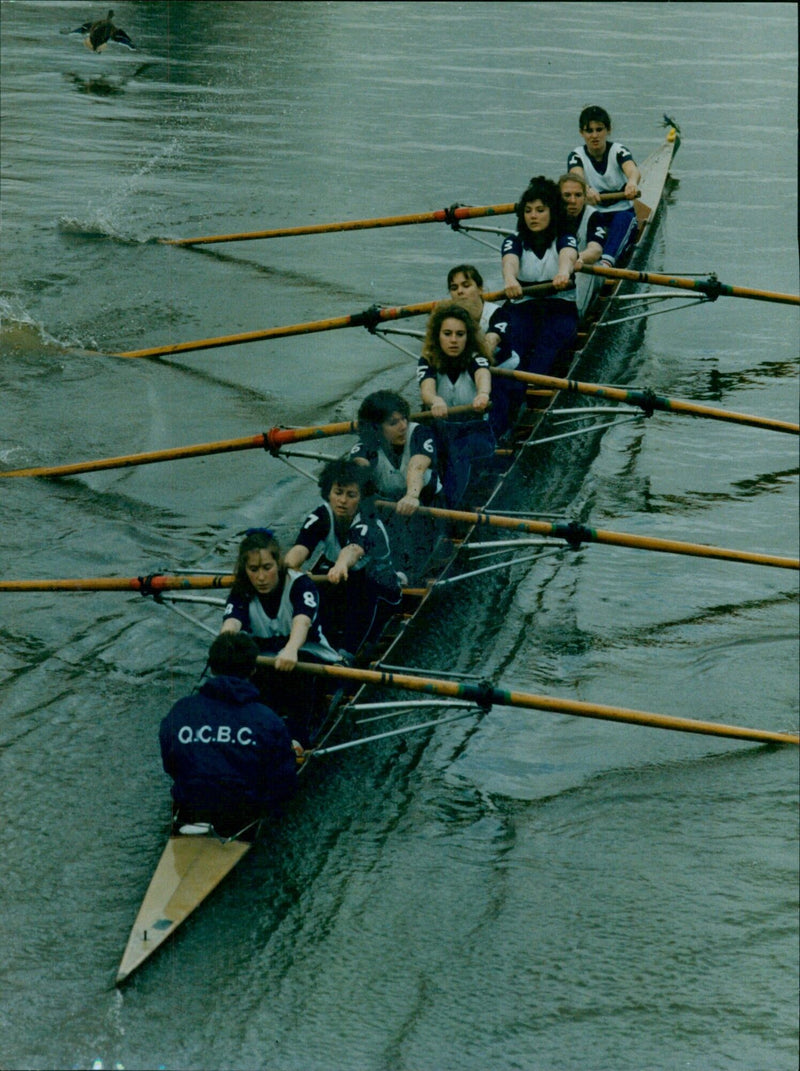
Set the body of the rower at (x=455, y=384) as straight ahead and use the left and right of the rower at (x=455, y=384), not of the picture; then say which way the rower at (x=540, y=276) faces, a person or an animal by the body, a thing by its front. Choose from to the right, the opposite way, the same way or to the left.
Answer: the same way

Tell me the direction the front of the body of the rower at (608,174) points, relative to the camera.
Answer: toward the camera

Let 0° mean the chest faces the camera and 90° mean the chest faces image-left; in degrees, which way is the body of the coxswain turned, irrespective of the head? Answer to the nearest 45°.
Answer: approximately 180°

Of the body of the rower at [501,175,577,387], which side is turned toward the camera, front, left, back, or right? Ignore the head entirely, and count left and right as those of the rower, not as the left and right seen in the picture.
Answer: front

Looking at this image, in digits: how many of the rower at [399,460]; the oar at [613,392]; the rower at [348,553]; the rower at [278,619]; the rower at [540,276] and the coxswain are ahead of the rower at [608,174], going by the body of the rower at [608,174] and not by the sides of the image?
6

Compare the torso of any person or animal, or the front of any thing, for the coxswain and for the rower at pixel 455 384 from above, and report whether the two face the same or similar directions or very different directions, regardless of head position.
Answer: very different directions

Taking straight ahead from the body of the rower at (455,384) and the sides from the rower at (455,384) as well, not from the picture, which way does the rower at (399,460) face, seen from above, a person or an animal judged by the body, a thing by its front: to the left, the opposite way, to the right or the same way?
the same way

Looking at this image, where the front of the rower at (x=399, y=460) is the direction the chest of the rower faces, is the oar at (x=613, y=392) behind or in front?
behind

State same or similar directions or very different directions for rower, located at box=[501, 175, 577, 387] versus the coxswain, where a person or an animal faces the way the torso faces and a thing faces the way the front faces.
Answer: very different directions

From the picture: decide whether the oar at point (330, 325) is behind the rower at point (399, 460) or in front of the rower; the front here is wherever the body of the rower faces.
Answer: behind

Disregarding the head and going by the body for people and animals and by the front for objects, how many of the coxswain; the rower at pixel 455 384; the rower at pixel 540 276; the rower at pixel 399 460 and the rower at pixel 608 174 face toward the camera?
4

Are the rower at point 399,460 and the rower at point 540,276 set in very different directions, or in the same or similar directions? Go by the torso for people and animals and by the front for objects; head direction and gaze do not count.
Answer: same or similar directions

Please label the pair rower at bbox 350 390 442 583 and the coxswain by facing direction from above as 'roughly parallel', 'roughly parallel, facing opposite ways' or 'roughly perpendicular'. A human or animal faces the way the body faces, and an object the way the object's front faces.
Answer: roughly parallel, facing opposite ways

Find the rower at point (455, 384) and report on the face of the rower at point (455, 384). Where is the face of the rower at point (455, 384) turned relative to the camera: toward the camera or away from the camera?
toward the camera

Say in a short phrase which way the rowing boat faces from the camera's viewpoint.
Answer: facing away from the viewer and to the right of the viewer

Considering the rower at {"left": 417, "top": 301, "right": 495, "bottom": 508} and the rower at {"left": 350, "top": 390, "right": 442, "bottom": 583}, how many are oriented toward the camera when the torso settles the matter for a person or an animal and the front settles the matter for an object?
2
